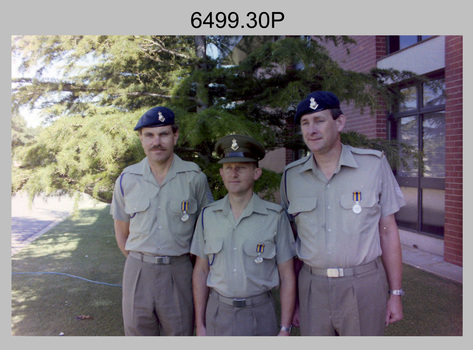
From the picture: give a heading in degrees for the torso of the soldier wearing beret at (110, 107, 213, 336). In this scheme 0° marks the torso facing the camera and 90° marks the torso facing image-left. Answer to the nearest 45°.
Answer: approximately 0°

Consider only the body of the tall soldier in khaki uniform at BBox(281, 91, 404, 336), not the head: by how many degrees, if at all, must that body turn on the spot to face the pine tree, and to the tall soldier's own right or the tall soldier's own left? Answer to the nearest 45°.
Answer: approximately 135° to the tall soldier's own right

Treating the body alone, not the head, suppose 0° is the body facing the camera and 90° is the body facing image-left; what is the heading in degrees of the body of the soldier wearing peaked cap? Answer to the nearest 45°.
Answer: approximately 0°

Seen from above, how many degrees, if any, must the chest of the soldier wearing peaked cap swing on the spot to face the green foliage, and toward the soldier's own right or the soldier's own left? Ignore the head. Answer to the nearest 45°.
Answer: approximately 135° to the soldier's own left
